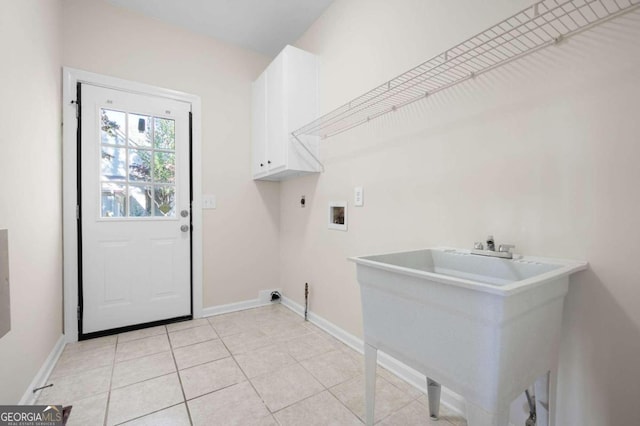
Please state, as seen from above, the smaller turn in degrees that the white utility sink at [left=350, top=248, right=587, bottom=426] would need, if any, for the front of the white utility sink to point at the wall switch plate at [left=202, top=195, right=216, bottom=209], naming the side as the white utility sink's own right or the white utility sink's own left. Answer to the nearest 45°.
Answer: approximately 45° to the white utility sink's own right

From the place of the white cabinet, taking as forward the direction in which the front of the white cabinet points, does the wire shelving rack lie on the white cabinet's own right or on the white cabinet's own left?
on the white cabinet's own left

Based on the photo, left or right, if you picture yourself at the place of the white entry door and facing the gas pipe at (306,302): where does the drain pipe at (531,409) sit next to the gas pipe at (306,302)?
right

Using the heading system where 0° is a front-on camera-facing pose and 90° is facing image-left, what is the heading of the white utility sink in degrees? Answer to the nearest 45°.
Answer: approximately 45°

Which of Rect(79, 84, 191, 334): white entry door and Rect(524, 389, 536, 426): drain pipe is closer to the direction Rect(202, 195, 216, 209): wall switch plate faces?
the drain pipe

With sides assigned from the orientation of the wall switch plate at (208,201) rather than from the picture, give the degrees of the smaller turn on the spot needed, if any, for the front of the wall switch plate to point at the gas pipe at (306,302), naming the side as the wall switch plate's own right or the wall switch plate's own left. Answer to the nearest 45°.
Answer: approximately 45° to the wall switch plate's own left

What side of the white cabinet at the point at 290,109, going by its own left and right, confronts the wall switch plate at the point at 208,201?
front

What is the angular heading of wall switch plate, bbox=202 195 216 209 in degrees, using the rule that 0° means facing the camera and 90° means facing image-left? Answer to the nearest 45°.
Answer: approximately 0°

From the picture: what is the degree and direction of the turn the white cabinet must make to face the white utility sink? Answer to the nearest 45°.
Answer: approximately 45° to its left

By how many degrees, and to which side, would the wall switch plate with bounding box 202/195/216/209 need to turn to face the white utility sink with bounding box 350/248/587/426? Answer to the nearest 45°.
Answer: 0° — it already faces it
